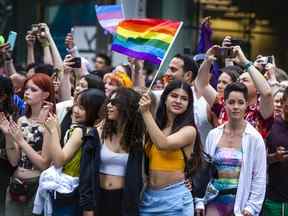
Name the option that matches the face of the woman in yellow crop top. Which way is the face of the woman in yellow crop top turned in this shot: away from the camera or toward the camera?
toward the camera

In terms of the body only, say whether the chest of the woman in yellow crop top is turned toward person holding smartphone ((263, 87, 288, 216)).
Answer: no

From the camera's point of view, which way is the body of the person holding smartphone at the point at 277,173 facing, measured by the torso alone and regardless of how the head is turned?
toward the camera

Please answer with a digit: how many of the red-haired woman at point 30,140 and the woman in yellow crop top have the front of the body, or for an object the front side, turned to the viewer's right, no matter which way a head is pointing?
0

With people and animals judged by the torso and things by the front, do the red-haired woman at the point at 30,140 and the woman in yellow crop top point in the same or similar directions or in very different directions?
same or similar directions

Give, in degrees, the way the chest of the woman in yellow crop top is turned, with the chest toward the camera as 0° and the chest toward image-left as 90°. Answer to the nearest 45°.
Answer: approximately 45°

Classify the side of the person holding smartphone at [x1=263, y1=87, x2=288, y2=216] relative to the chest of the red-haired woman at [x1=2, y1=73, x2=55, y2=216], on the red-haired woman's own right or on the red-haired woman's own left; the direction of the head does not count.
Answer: on the red-haired woman's own left

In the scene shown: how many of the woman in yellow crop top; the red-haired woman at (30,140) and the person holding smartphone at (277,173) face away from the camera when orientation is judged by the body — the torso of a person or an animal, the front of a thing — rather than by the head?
0

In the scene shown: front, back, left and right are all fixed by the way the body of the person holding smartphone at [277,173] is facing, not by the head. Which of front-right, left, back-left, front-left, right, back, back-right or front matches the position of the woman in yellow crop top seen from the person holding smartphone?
front-right

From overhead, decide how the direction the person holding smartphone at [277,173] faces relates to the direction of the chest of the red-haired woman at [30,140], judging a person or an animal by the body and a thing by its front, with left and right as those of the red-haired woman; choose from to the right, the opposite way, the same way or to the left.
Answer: the same way

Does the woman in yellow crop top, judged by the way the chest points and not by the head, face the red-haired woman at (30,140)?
no

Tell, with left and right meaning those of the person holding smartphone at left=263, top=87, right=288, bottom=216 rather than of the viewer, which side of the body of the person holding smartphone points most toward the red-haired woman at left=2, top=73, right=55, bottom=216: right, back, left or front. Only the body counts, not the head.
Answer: right

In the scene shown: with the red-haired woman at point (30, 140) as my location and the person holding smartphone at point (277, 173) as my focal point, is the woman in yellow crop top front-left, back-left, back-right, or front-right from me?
front-right

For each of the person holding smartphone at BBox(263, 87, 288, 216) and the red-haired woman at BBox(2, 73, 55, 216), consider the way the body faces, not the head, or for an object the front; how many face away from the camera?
0
